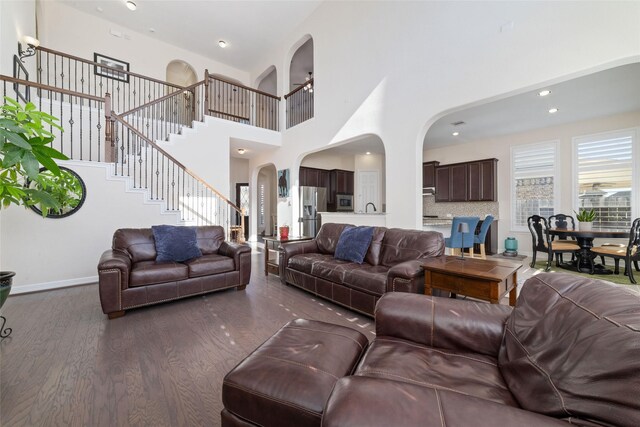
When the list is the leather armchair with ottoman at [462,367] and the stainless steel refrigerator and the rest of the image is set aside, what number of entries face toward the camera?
1

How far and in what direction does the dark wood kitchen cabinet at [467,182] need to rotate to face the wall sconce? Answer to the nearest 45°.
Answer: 0° — it already faces it

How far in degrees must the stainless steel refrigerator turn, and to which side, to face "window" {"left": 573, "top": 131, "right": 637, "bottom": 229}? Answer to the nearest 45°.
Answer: approximately 90° to its left

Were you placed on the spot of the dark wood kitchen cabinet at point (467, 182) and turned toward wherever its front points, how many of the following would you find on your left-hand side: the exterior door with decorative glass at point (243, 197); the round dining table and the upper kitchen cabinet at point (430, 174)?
1

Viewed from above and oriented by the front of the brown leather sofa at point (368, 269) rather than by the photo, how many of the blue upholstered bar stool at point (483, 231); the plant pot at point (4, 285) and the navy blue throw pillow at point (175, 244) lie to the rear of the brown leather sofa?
1

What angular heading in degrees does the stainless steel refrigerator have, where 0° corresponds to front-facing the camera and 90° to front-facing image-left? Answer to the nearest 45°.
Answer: approximately 0°

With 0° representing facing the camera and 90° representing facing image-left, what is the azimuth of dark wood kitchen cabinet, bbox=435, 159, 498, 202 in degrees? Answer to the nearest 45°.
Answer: approximately 45°

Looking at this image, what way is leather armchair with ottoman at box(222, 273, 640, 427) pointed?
to the viewer's left

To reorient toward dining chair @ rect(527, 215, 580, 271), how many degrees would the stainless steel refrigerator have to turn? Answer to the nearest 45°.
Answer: approximately 45° to its left

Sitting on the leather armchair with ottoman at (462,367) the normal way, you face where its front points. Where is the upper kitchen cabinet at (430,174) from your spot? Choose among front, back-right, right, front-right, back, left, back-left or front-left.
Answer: right
